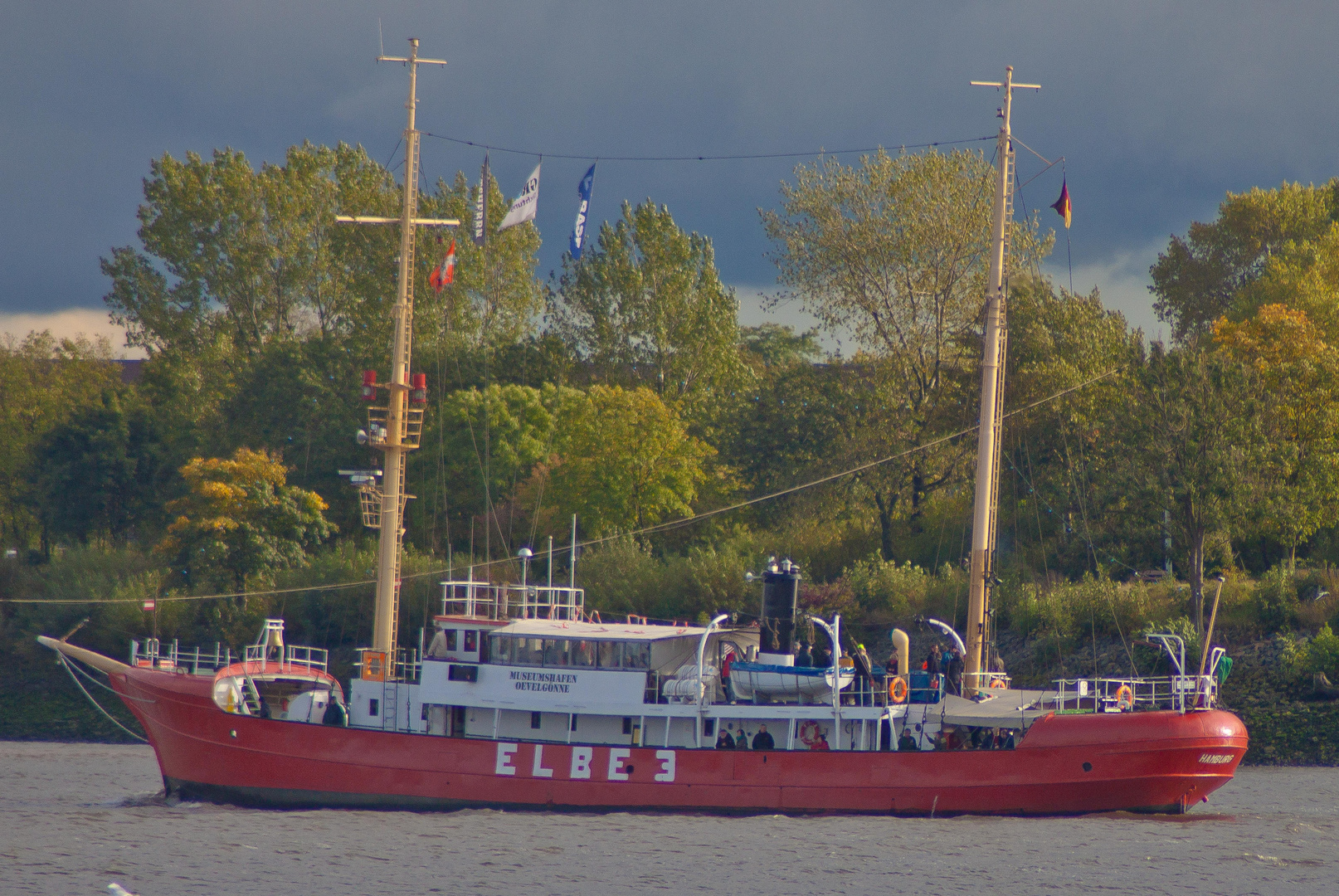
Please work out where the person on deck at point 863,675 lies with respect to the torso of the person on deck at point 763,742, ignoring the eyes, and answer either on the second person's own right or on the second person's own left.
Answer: on the second person's own left

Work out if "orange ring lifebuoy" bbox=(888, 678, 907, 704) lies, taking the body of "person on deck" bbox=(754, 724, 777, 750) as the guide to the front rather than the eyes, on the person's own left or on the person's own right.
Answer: on the person's own left

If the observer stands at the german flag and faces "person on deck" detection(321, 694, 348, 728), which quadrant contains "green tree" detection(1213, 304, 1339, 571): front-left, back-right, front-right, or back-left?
back-right

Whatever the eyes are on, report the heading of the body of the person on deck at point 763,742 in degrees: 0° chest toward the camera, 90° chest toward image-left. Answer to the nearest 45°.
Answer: approximately 0°

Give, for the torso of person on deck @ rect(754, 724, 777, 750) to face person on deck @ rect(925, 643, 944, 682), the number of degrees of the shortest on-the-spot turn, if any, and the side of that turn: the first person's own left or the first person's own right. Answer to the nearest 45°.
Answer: approximately 135° to the first person's own left

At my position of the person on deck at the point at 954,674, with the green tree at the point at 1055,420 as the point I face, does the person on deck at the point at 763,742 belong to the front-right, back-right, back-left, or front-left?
back-left

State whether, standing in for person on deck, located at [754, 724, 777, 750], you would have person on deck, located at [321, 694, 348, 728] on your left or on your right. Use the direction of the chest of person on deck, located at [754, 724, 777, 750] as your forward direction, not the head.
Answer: on your right
